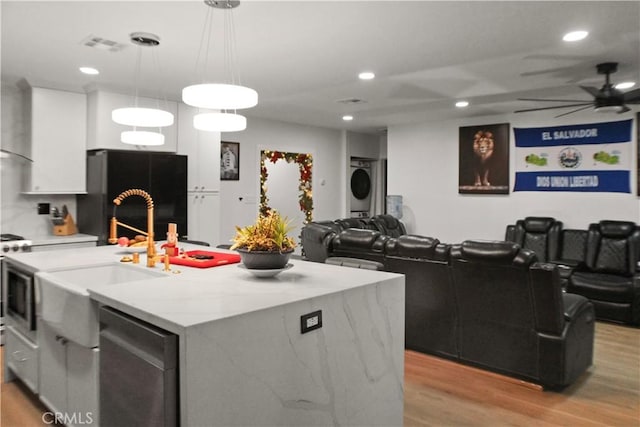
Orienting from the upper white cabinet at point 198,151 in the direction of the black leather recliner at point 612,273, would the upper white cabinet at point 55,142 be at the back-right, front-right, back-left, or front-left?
back-right

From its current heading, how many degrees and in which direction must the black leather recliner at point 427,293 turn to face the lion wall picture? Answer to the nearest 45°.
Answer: approximately 45° to its left

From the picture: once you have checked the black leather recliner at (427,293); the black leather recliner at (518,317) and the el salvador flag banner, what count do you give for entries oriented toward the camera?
1

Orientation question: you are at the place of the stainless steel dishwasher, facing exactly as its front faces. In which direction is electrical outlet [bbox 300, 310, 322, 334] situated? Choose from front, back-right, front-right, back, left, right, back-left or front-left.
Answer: back-left

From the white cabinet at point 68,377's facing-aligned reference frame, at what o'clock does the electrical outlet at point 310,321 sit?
The electrical outlet is roughly at 9 o'clock from the white cabinet.

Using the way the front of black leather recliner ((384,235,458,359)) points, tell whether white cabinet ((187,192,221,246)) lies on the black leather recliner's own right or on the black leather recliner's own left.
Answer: on the black leather recliner's own left

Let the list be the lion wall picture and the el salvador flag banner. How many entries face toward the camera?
2

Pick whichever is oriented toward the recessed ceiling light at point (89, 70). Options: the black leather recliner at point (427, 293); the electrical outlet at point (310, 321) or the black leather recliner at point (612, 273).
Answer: the black leather recliner at point (612, 273)

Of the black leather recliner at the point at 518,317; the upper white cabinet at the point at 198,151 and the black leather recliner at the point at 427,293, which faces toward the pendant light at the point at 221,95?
the upper white cabinet

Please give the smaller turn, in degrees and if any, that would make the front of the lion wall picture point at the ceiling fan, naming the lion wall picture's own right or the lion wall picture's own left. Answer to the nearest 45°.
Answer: approximately 45° to the lion wall picture's own left

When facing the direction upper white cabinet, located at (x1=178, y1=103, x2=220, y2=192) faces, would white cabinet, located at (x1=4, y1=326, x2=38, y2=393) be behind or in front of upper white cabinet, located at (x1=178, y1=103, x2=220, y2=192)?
in front

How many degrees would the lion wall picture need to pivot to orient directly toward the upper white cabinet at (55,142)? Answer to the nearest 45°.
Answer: approximately 45° to its right

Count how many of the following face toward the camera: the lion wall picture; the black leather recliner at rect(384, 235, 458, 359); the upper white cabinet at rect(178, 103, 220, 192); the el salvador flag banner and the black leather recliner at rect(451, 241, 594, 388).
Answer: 3

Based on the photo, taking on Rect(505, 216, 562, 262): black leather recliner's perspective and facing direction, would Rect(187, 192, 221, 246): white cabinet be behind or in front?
in front

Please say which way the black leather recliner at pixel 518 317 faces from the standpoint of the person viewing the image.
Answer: facing away from the viewer and to the right of the viewer
